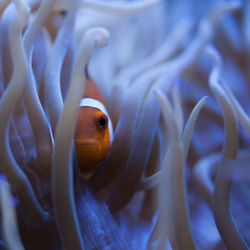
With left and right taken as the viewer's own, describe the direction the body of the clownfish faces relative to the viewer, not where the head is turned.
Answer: facing the viewer
